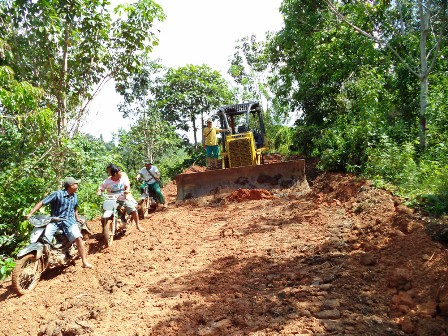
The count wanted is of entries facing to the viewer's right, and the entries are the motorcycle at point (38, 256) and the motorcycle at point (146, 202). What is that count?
0

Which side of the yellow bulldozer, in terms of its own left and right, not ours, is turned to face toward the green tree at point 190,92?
back

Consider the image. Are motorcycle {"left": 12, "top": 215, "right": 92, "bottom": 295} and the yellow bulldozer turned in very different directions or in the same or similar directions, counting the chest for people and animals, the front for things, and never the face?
same or similar directions

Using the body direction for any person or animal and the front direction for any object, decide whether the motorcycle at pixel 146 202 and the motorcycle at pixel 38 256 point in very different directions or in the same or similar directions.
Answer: same or similar directions

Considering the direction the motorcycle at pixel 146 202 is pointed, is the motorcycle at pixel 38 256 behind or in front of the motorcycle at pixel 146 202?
in front

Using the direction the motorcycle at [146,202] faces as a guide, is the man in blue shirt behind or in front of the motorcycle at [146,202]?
in front

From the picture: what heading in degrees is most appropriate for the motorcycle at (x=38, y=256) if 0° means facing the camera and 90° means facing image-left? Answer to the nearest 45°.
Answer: approximately 45°

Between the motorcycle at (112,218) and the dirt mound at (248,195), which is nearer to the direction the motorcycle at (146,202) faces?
the motorcycle

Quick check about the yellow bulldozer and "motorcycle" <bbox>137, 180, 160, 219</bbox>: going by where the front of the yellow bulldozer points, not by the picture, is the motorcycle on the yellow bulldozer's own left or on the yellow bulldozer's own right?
on the yellow bulldozer's own right

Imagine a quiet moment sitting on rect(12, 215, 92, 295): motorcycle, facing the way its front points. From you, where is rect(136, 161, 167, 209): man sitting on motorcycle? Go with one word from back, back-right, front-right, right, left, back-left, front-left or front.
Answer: back

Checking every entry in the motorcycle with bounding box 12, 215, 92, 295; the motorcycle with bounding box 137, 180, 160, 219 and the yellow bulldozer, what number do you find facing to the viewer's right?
0

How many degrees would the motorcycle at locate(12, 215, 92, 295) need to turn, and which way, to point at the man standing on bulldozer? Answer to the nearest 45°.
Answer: approximately 180°

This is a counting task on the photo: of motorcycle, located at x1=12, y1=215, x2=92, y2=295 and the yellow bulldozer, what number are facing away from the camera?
0

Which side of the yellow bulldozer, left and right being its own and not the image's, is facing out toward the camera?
front

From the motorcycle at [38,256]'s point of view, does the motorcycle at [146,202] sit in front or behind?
behind
